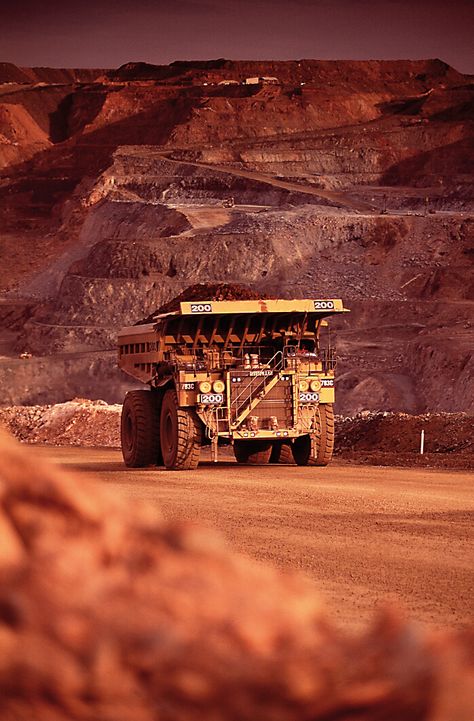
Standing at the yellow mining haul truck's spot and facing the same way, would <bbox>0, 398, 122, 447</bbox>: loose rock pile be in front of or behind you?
behind

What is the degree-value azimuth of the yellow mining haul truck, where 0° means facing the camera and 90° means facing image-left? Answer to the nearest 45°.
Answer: approximately 315°

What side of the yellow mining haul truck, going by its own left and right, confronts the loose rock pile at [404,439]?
left
